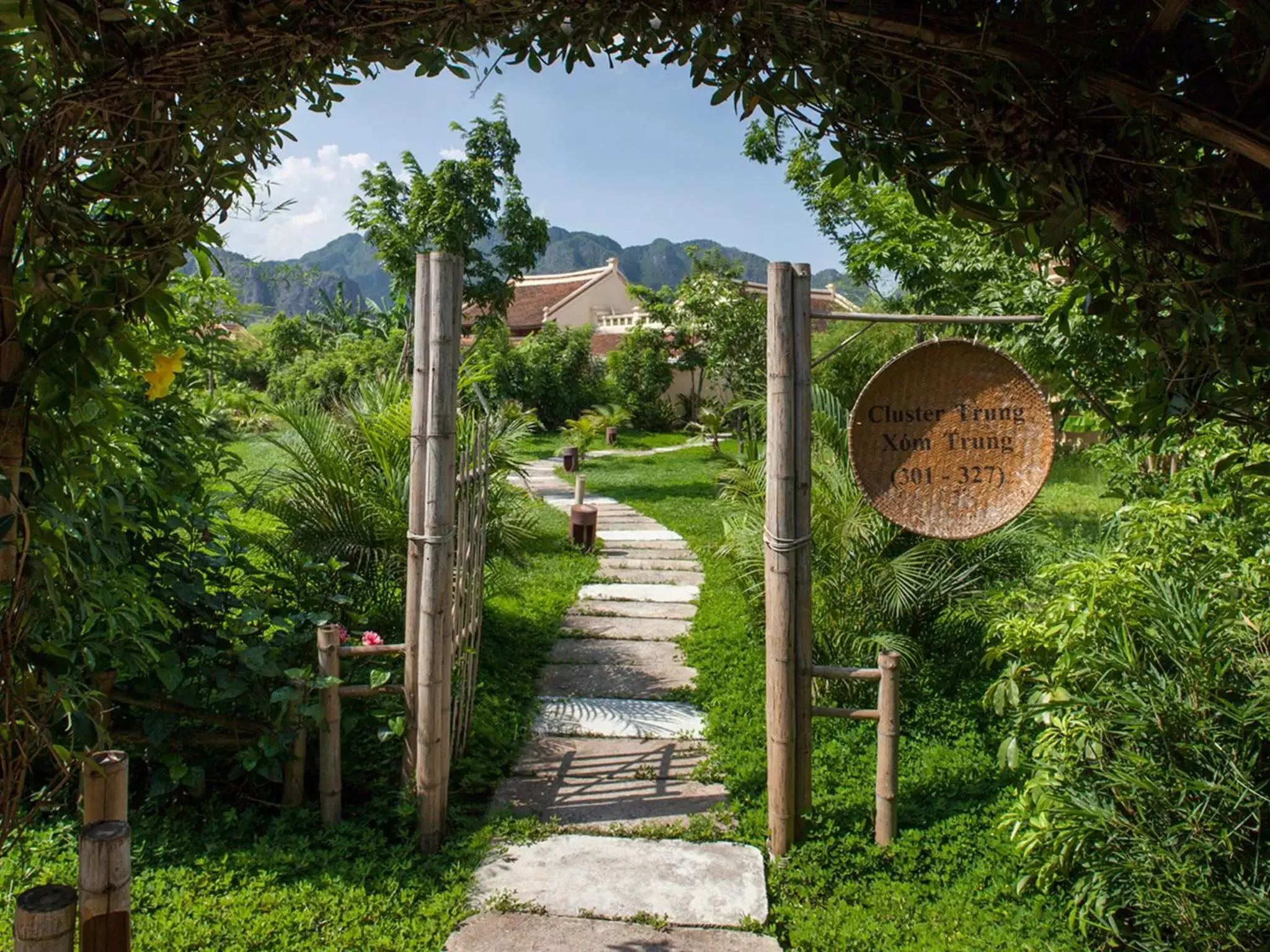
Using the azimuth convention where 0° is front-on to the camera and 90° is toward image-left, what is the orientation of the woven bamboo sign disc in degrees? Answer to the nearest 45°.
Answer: approximately 0°

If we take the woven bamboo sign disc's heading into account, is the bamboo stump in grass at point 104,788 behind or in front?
in front

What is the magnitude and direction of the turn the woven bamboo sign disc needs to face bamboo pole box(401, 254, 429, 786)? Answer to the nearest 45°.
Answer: approximately 90° to its right

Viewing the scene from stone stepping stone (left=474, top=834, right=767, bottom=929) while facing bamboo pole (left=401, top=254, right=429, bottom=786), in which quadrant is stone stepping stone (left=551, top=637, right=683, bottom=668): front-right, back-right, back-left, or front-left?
front-right

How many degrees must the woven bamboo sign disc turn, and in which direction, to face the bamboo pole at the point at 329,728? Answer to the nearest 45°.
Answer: approximately 90° to its right

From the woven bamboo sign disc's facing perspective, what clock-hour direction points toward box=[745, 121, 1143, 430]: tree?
The tree is roughly at 6 o'clock from the woven bamboo sign disc.

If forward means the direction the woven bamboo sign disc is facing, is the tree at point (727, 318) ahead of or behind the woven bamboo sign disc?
behind

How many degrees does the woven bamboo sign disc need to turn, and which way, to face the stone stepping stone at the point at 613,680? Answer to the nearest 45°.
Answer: approximately 135° to its right
